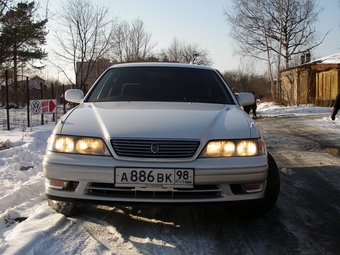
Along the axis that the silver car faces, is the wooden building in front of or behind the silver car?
behind

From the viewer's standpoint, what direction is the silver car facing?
toward the camera
